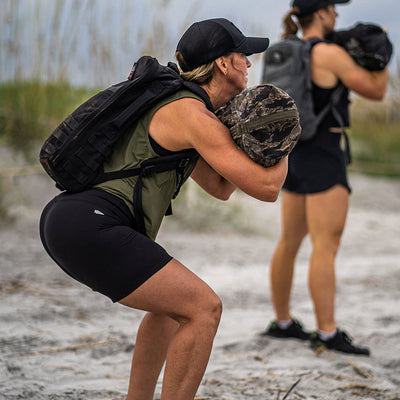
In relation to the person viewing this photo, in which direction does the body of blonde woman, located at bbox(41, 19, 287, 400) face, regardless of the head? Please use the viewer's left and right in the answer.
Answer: facing to the right of the viewer

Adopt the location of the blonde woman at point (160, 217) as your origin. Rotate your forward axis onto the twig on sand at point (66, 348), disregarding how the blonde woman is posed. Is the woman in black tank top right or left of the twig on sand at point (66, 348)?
right

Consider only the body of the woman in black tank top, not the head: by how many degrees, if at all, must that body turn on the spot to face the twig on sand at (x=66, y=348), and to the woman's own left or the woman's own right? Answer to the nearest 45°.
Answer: approximately 135° to the woman's own right

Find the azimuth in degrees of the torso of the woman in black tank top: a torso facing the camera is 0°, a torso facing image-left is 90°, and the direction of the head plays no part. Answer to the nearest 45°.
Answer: approximately 270°

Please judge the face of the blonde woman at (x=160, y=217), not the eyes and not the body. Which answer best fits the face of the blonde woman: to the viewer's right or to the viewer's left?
to the viewer's right
